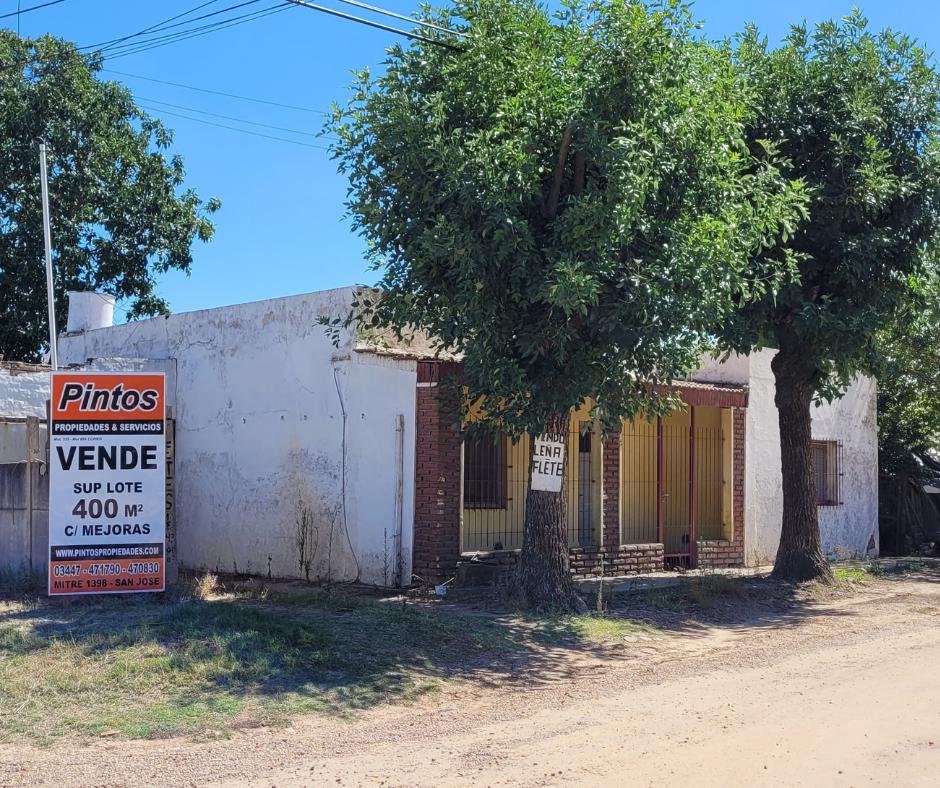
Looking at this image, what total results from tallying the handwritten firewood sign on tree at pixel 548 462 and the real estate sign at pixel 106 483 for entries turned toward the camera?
2

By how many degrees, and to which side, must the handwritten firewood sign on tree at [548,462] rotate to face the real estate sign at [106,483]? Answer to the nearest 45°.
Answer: approximately 90° to its right

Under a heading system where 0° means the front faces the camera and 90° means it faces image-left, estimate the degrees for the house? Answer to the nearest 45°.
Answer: approximately 315°

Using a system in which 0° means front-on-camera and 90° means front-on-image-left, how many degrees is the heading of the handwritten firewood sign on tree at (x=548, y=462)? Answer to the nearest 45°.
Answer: approximately 0°

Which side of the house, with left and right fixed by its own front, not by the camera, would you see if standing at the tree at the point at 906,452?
left

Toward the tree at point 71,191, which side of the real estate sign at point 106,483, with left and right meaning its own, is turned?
back

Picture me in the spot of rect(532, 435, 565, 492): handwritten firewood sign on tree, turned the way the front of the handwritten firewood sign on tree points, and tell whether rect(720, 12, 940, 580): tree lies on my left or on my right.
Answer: on my left

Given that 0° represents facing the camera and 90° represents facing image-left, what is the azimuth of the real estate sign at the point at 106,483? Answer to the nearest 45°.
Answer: approximately 0°

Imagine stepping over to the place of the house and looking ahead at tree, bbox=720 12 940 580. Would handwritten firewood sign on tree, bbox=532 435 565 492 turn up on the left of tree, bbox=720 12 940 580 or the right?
right
